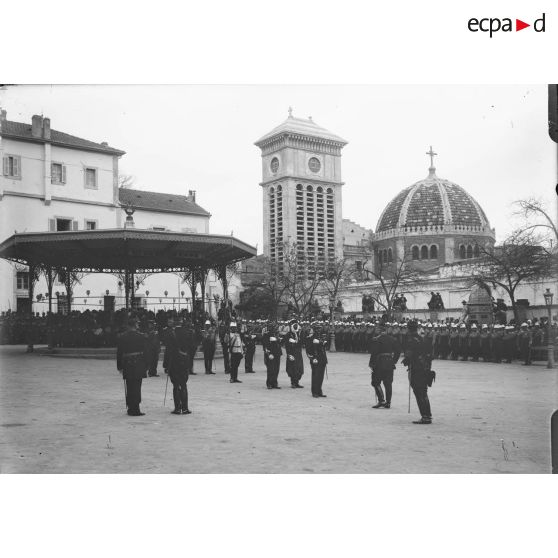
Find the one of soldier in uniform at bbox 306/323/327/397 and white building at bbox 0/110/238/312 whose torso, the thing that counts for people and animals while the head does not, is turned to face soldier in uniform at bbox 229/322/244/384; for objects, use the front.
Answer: the white building

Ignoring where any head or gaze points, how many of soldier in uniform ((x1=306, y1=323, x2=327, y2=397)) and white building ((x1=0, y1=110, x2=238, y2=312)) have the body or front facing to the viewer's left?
0

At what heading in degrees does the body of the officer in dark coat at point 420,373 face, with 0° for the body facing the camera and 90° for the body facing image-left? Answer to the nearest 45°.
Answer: approximately 90°

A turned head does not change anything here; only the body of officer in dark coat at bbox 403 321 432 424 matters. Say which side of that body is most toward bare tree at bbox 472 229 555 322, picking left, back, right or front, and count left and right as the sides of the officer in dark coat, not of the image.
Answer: right

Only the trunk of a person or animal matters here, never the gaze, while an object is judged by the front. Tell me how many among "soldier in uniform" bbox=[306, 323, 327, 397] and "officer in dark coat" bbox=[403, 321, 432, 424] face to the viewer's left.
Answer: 1

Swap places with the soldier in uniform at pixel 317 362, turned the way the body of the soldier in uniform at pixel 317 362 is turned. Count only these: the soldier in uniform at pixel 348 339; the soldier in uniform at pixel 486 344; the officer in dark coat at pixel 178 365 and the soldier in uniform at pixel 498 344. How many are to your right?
1

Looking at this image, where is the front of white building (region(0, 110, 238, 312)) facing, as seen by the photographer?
facing the viewer and to the right of the viewer

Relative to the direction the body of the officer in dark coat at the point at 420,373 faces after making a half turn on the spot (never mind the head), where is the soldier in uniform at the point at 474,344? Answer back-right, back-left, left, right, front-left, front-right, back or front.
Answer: left

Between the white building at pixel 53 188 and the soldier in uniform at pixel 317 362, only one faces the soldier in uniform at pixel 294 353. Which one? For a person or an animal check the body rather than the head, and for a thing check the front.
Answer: the white building

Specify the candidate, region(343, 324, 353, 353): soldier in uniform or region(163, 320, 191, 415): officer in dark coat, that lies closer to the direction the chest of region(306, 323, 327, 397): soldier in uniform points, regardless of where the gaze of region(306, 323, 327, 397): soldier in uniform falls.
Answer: the officer in dark coat

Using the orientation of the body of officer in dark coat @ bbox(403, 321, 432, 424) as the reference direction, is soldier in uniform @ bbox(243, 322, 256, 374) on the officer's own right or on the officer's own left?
on the officer's own right

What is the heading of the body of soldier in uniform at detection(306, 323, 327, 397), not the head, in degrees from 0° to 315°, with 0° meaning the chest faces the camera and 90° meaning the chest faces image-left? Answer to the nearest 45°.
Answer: approximately 315°
